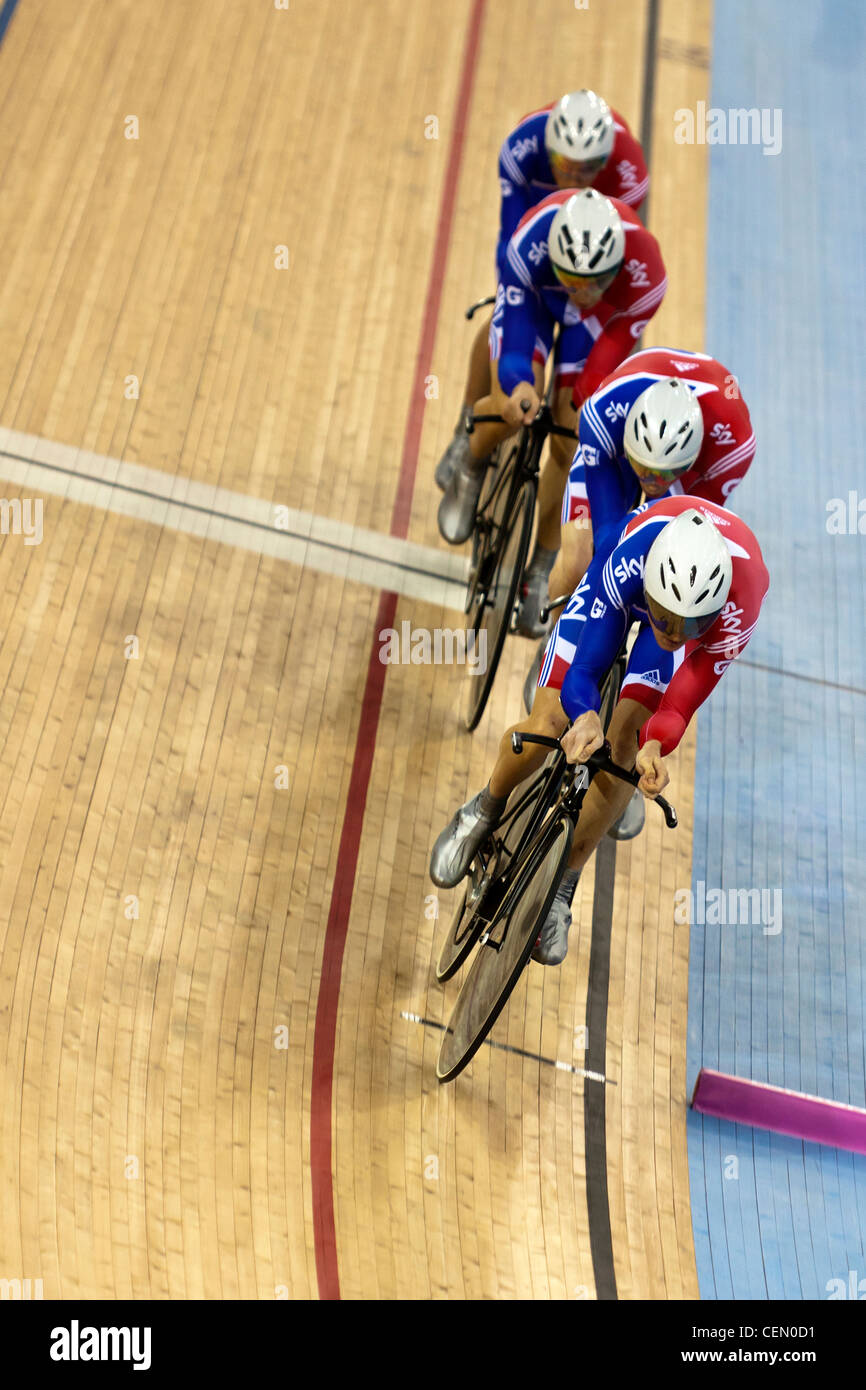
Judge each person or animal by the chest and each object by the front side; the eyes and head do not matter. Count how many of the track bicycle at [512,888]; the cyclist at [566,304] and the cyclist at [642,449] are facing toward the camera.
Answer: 3

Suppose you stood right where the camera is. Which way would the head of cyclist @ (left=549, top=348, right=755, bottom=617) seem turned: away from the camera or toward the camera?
toward the camera

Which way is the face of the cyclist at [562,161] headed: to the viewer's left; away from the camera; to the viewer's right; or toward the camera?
toward the camera

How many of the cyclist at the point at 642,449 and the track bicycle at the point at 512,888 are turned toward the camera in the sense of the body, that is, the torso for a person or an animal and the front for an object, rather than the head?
2

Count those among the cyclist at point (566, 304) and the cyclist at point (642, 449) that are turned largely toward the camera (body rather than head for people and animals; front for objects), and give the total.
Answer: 2

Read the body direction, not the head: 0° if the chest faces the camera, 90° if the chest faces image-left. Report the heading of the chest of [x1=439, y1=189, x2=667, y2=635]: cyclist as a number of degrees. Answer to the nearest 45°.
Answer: approximately 0°

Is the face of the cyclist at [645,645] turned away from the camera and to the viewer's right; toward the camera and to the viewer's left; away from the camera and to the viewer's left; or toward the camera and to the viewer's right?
toward the camera and to the viewer's left

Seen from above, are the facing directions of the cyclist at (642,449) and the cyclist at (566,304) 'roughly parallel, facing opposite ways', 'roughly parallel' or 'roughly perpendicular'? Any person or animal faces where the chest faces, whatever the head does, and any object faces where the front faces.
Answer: roughly parallel

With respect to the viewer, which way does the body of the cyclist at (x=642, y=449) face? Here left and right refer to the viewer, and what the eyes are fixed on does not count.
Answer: facing the viewer
